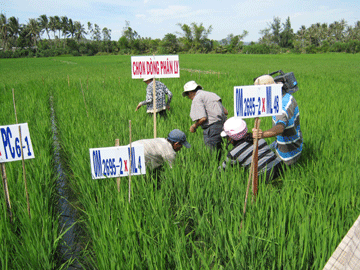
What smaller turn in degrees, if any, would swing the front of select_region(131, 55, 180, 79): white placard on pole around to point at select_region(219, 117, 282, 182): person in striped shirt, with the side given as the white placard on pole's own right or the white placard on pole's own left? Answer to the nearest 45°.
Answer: approximately 45° to the white placard on pole's own left

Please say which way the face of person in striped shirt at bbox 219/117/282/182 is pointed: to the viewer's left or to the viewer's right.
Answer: to the viewer's left

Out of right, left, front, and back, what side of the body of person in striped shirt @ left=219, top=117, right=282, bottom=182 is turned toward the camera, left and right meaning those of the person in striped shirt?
left

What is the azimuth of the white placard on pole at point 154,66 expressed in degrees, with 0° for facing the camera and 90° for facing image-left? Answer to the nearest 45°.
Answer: approximately 0°

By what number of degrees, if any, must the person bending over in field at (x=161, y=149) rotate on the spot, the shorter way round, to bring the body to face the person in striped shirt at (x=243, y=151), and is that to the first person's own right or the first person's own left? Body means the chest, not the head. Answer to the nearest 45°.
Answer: approximately 45° to the first person's own right

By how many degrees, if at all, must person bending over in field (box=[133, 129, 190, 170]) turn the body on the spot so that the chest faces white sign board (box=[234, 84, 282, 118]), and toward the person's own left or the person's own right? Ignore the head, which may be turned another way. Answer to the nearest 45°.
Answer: approximately 45° to the person's own right

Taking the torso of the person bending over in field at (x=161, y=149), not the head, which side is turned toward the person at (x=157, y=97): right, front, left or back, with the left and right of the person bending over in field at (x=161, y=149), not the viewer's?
left

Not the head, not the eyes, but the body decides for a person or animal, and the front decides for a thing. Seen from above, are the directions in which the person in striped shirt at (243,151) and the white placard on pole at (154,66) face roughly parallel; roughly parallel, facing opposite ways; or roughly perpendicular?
roughly perpendicular

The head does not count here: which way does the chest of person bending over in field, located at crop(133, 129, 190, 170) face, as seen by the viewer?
to the viewer's right

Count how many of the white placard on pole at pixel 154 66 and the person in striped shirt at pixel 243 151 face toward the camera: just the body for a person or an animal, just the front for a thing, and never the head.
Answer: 1
